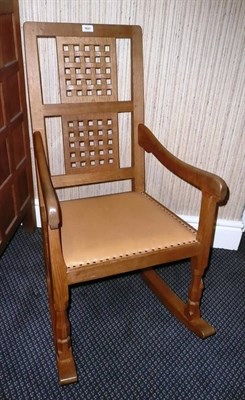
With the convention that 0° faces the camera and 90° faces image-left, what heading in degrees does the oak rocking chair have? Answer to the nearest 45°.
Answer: approximately 315°
